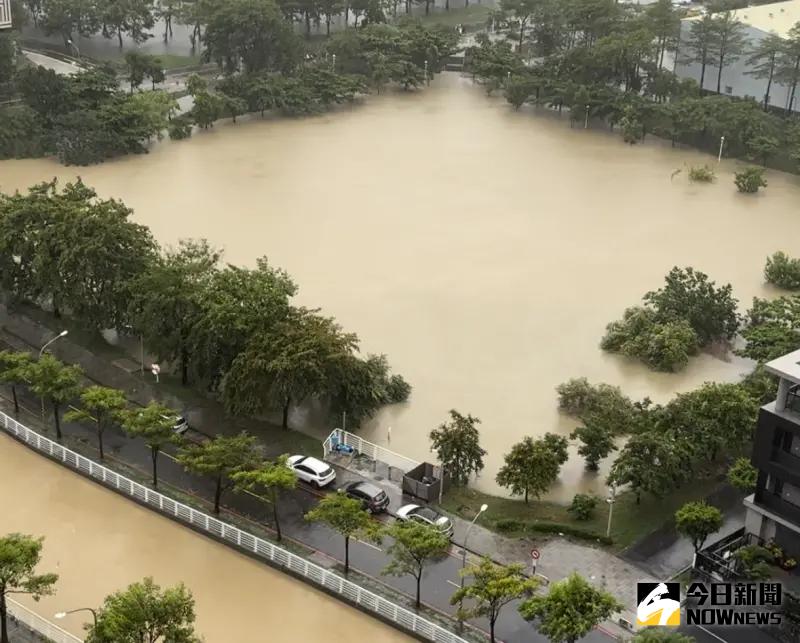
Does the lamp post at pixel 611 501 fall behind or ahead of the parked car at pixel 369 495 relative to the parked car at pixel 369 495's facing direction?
behind

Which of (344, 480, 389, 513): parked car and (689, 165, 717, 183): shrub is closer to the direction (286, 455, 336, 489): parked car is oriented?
the shrub

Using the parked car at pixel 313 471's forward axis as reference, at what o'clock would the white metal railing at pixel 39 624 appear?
The white metal railing is roughly at 9 o'clock from the parked car.

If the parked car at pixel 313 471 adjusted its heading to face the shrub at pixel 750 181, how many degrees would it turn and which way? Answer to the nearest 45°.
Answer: approximately 90° to its right

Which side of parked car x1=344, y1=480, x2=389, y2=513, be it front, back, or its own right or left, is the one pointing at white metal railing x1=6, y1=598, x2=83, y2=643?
left

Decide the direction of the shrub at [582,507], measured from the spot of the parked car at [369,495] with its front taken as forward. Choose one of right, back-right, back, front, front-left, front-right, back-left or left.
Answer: back-right

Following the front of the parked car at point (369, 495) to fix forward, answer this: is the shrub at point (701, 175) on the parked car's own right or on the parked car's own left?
on the parked car's own right

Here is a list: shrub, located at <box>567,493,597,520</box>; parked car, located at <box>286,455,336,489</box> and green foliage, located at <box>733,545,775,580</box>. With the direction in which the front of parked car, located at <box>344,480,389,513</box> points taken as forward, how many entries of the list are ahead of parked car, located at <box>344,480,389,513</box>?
1

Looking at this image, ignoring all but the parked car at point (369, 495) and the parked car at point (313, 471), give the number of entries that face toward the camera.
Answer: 0

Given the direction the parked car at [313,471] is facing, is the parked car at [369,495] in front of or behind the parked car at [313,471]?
behind

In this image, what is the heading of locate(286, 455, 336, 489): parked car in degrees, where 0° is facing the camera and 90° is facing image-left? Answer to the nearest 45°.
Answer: approximately 135°

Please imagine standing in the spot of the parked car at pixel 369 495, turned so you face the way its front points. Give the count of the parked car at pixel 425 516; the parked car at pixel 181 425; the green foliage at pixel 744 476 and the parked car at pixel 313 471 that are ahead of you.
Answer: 2

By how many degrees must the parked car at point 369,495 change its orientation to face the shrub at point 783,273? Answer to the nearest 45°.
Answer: approximately 90° to its right

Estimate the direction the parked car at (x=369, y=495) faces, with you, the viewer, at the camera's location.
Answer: facing away from the viewer and to the left of the viewer

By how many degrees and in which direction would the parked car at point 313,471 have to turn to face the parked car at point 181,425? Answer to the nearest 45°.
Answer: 0° — it already faces it

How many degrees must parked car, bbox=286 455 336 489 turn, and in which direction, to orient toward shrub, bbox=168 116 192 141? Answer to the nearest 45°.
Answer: approximately 45° to its right

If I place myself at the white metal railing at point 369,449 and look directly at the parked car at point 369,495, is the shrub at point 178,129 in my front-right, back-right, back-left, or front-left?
back-right

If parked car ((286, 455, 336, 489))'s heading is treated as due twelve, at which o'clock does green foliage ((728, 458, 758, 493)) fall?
The green foliage is roughly at 5 o'clock from the parked car.
